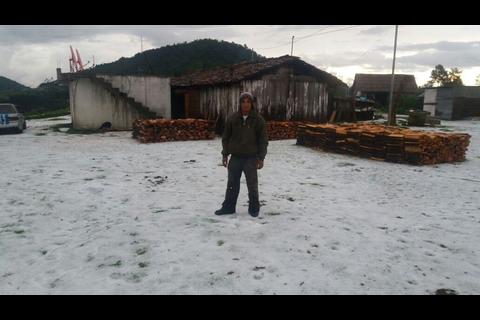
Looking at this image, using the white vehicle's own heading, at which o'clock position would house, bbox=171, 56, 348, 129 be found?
The house is roughly at 3 o'clock from the white vehicle.

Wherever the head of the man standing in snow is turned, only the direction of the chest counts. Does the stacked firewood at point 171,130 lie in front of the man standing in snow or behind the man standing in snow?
behind

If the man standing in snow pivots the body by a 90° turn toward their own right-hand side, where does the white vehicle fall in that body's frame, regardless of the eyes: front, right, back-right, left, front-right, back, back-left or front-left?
front-right

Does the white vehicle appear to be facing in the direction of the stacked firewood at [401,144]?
no

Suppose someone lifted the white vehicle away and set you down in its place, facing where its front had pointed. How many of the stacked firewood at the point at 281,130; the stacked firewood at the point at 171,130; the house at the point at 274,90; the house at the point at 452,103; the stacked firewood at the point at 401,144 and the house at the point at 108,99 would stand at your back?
0

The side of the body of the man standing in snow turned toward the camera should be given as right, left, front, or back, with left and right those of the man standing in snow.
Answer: front

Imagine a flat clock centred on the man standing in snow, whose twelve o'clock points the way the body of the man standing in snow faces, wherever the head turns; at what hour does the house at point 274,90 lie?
The house is roughly at 6 o'clock from the man standing in snow.

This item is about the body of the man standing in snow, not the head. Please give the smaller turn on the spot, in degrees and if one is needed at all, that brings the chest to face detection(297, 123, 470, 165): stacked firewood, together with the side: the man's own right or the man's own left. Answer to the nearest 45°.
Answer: approximately 135° to the man's own left

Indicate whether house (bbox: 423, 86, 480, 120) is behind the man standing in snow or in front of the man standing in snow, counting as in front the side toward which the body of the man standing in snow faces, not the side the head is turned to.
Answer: behind

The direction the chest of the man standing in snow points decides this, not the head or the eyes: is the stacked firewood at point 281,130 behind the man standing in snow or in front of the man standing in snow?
behind

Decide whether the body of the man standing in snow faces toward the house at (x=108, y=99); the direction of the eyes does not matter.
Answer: no

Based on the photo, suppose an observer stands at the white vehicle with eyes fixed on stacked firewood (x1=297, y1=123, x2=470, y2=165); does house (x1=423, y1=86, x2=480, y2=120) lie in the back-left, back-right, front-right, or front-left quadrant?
front-left

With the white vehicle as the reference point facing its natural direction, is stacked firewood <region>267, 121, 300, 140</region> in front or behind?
in front
